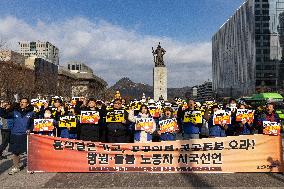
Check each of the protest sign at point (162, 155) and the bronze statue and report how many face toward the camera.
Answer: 2

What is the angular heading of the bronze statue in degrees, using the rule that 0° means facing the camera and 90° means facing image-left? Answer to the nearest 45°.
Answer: approximately 0°

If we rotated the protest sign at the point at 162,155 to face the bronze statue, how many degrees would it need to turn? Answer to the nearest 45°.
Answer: approximately 180°

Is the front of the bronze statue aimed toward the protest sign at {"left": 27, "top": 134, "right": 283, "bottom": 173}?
yes

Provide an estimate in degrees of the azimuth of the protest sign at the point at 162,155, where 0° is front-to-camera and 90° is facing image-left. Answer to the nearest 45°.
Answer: approximately 0°
